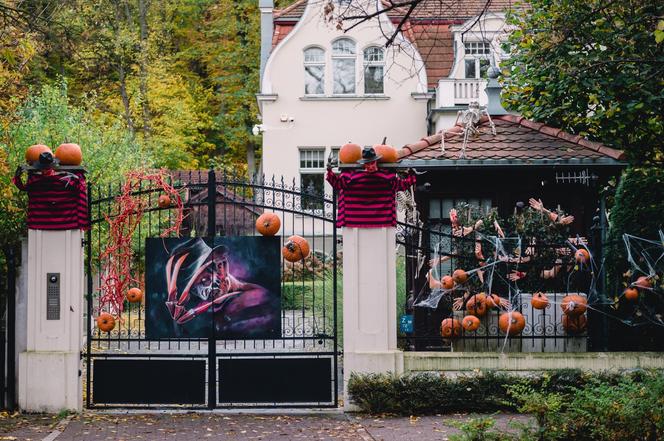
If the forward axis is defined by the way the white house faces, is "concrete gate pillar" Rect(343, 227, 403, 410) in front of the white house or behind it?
in front

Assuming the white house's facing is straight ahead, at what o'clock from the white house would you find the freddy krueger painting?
The freddy krueger painting is roughly at 12 o'clock from the white house.

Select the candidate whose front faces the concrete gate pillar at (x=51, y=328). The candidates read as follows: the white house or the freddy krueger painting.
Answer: the white house

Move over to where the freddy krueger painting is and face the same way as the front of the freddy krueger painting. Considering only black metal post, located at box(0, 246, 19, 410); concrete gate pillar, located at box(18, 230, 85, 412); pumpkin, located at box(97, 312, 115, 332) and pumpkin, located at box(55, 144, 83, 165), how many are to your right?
4

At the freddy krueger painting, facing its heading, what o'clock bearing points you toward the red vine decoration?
The red vine decoration is roughly at 4 o'clock from the freddy krueger painting.

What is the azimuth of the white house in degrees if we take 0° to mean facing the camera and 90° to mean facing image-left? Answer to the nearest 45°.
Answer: approximately 0°

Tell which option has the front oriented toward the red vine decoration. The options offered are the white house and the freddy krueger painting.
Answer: the white house

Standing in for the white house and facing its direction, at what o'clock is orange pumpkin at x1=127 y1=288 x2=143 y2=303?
The orange pumpkin is roughly at 12 o'clock from the white house.

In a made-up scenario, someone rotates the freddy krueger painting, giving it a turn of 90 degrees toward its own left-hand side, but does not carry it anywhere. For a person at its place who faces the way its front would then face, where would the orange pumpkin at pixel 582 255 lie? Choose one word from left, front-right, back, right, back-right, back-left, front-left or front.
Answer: front

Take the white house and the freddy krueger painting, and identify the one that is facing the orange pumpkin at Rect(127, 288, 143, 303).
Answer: the white house

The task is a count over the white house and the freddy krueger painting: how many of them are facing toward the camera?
2

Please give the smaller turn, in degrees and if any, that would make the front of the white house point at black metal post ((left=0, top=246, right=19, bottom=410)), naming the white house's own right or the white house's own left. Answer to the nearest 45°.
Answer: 0° — it already faces it
